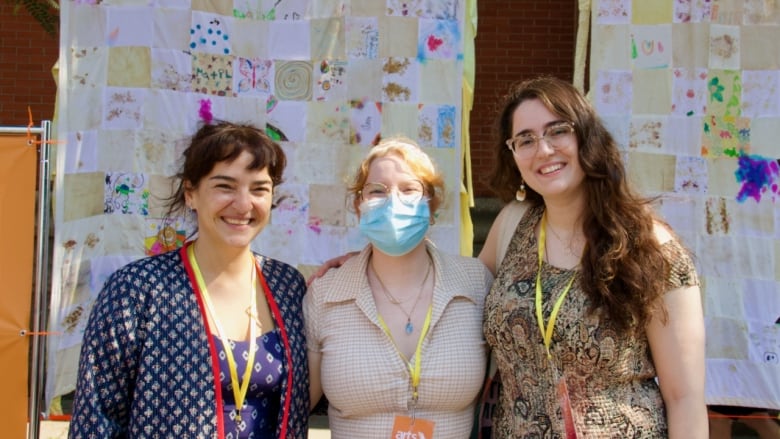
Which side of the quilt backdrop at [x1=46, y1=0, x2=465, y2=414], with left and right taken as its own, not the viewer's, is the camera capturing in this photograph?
front

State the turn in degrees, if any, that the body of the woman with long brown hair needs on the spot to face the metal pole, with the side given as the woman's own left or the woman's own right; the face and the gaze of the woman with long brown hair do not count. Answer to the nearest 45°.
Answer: approximately 45° to the woman's own right

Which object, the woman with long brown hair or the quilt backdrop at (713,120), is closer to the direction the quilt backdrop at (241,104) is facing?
the woman with long brown hair

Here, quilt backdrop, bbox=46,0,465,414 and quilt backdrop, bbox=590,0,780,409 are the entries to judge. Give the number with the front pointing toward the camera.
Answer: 2

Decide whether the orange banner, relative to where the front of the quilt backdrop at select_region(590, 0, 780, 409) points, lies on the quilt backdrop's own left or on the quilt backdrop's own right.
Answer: on the quilt backdrop's own right

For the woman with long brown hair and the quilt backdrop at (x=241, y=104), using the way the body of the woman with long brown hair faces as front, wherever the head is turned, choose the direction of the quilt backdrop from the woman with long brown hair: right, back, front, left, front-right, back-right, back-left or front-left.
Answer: right

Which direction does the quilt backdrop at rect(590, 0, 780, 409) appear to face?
toward the camera

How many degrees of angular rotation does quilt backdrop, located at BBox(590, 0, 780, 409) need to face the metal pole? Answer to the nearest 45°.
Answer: approximately 45° to its right

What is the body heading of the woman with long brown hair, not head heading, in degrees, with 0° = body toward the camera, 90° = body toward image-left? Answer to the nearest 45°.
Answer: approximately 45°

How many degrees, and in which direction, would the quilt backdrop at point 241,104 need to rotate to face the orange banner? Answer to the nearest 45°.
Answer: approximately 45° to its right
